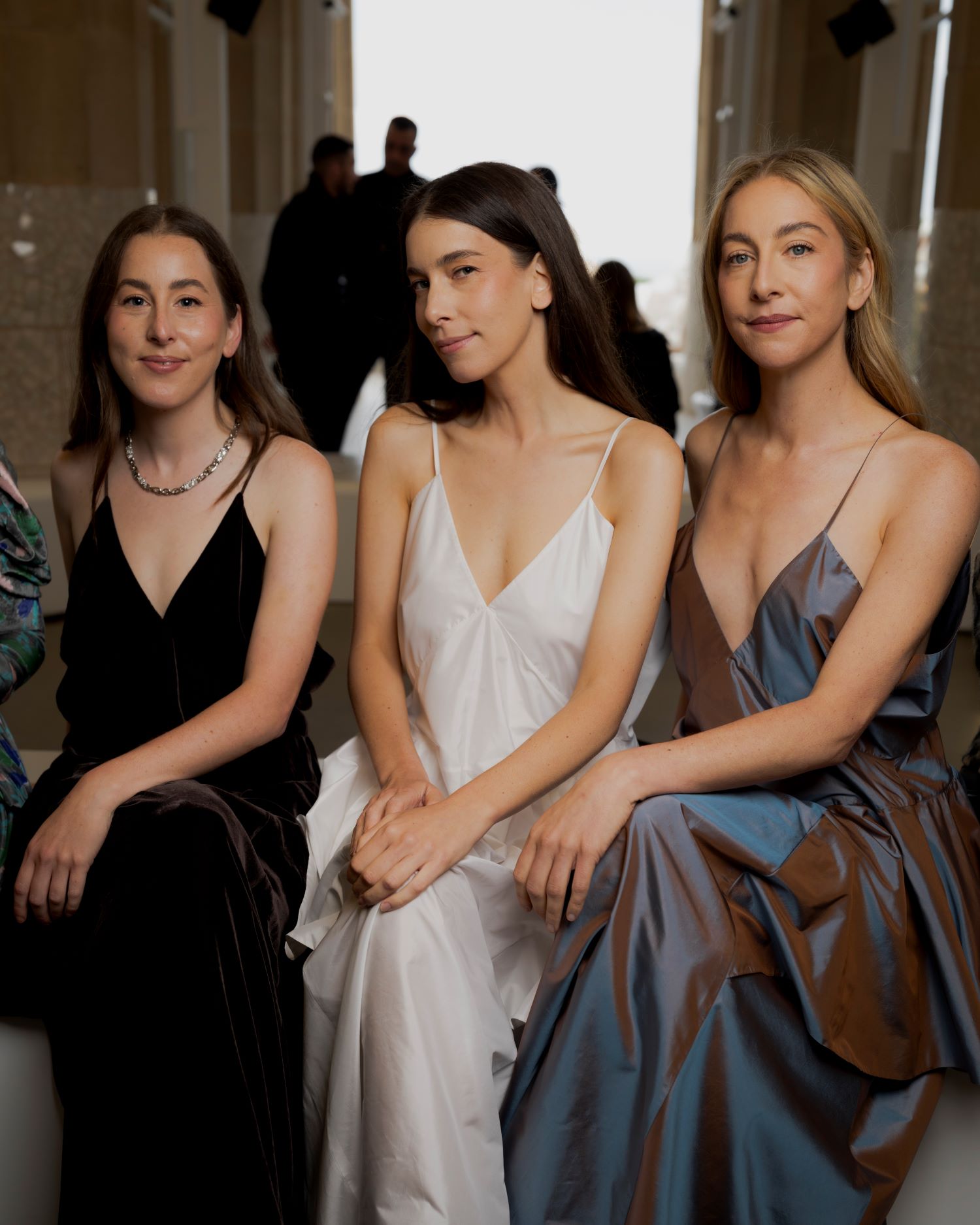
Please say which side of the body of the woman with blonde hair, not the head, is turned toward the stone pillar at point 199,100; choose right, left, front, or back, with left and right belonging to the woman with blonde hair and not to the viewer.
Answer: right

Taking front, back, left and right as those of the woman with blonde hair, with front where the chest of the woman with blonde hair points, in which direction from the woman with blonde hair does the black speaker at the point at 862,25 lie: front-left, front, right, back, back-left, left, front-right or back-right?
back-right

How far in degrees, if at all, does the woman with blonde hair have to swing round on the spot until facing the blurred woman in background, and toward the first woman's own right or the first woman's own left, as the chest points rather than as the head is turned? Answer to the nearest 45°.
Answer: approximately 135° to the first woman's own right

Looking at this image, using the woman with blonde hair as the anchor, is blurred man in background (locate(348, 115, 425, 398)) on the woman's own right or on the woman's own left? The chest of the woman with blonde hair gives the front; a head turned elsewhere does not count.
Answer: on the woman's own right

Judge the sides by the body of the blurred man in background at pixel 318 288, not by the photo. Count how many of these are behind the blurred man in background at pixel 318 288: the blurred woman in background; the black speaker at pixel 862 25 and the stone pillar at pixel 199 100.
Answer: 1

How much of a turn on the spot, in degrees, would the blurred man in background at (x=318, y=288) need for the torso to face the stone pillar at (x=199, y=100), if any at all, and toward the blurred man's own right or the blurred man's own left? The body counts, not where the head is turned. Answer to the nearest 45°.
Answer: approximately 180°

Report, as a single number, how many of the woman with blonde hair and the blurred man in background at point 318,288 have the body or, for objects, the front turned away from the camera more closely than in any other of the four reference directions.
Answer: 0

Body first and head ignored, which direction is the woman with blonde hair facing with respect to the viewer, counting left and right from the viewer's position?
facing the viewer and to the left of the viewer

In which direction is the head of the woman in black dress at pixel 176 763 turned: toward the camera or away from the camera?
toward the camera

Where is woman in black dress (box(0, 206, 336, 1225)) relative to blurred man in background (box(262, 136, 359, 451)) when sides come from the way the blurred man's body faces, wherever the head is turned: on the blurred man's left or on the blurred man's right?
on the blurred man's right

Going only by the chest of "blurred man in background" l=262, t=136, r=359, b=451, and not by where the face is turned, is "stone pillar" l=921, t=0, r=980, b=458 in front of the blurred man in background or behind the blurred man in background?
in front

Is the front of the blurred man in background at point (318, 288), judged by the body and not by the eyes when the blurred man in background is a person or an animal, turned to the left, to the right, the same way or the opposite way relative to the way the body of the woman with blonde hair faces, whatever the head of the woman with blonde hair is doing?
to the left
